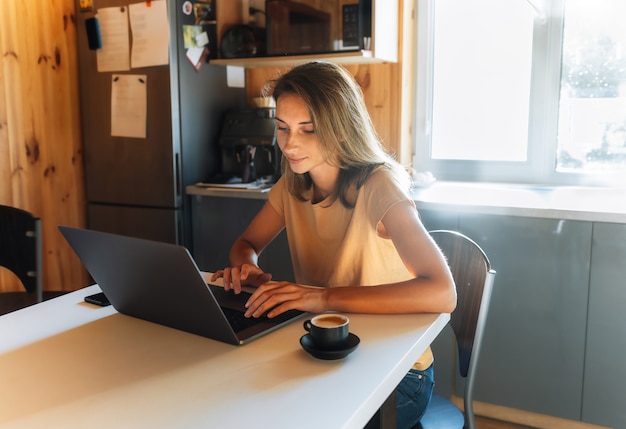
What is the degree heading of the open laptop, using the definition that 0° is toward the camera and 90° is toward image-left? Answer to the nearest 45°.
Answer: approximately 225°

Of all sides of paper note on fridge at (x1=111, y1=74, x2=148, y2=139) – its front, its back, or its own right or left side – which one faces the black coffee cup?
front

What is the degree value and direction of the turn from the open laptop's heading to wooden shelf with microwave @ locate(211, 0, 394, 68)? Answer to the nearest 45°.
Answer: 0° — it already faces it

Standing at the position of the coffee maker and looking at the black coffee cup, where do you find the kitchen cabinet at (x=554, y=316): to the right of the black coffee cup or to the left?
left

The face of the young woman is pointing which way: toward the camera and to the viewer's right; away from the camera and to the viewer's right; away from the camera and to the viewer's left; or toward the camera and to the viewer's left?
toward the camera and to the viewer's left

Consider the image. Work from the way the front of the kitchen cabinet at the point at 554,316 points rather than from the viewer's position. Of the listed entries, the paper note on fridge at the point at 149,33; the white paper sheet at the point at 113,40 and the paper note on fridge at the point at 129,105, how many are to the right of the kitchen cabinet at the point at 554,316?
3

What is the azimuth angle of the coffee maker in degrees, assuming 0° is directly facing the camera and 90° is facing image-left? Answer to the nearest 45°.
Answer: approximately 0°

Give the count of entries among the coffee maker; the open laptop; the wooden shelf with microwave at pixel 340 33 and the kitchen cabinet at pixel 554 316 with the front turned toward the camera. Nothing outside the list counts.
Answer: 3

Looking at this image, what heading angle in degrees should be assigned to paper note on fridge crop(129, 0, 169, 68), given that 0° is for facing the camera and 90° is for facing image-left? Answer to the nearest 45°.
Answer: approximately 0°
